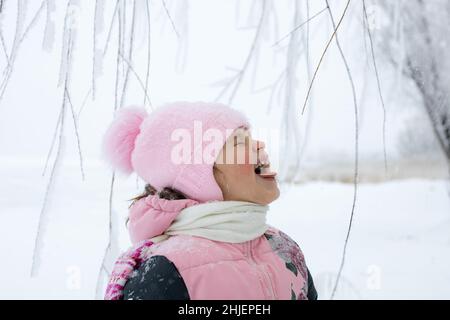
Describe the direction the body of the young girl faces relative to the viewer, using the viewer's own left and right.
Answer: facing the viewer and to the right of the viewer

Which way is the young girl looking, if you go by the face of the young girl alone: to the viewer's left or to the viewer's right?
to the viewer's right
